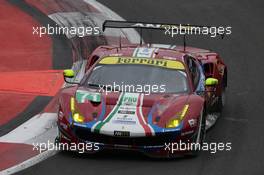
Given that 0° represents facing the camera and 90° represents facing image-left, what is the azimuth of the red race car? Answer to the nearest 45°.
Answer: approximately 0°
